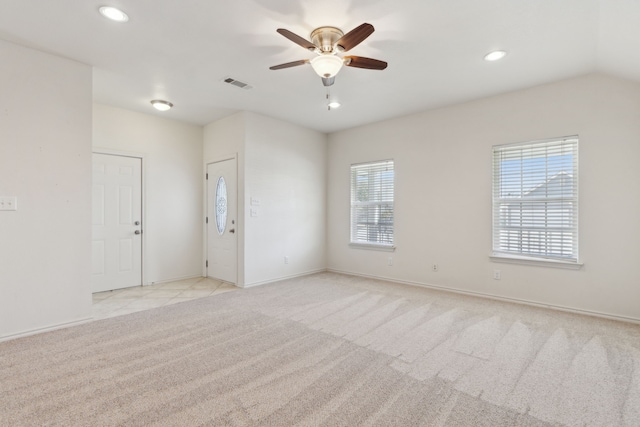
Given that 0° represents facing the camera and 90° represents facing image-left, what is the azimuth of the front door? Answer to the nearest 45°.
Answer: approximately 45°

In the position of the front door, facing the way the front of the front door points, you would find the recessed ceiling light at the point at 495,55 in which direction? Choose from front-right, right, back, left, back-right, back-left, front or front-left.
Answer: left

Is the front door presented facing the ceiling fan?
no

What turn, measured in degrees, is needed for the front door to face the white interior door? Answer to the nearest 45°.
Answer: approximately 45° to its right

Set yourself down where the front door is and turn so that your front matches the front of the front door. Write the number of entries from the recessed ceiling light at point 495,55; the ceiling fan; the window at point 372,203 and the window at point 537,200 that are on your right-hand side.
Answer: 0

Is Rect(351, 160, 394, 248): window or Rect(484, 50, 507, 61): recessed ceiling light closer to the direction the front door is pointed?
the recessed ceiling light

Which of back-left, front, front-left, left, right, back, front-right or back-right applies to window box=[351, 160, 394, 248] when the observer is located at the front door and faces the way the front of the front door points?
back-left

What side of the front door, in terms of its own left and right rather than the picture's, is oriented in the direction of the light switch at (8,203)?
front

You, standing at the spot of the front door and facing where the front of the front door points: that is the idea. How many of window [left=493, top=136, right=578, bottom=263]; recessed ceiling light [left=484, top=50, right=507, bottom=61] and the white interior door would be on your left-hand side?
2

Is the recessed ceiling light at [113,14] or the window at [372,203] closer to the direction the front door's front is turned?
the recessed ceiling light

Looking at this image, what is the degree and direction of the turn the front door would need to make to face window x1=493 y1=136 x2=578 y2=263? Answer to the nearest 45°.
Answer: approximately 90° to its left

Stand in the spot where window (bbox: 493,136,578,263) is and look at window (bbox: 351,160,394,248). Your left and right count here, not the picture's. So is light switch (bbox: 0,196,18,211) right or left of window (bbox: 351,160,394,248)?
left

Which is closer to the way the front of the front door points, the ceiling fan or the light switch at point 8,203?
the light switch

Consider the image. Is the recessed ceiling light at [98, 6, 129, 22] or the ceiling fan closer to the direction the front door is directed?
the recessed ceiling light
